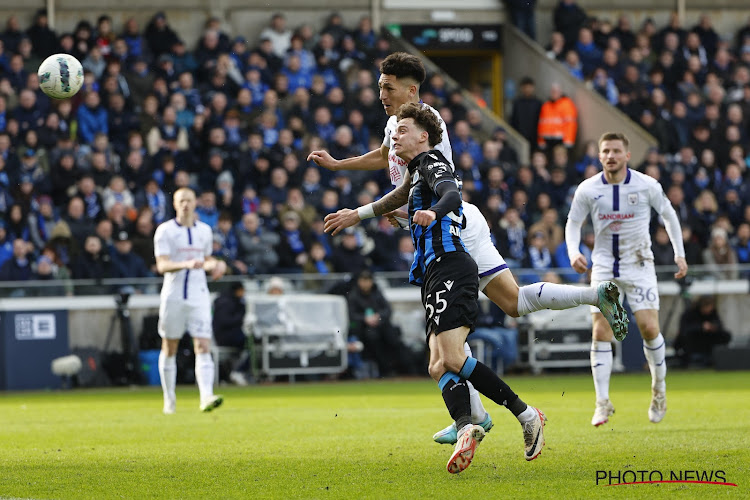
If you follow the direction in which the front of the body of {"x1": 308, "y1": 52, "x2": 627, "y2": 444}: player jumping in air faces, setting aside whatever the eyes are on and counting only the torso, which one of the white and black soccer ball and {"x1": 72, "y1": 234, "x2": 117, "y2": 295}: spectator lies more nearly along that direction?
the white and black soccer ball

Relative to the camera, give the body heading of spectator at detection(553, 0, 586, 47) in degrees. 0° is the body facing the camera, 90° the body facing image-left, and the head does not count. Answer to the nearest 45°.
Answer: approximately 0°

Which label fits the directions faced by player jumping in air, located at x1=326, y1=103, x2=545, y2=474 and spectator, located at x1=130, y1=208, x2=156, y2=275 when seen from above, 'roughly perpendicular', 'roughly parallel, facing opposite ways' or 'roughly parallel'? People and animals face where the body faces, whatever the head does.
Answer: roughly perpendicular

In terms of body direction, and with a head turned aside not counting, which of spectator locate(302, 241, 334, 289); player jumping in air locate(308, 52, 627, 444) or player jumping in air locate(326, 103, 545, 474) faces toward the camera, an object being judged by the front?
the spectator

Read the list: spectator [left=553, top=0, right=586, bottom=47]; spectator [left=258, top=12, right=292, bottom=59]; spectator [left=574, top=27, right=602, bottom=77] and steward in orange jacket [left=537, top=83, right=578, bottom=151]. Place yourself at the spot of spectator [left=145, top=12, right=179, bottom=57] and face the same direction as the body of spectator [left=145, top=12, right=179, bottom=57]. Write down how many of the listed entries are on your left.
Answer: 4

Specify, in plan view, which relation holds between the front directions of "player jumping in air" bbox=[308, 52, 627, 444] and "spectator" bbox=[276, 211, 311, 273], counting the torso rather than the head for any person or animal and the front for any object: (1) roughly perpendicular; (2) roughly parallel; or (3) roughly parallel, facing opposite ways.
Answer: roughly perpendicular

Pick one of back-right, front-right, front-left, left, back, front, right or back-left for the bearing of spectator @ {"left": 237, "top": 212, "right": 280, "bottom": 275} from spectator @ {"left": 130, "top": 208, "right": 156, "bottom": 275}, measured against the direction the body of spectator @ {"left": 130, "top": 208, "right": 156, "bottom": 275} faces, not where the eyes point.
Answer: left

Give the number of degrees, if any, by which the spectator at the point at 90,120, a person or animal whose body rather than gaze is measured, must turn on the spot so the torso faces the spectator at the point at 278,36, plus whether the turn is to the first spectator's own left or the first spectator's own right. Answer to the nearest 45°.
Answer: approximately 135° to the first spectator's own left

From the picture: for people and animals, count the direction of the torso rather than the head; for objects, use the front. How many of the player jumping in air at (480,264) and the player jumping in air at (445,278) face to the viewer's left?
2
